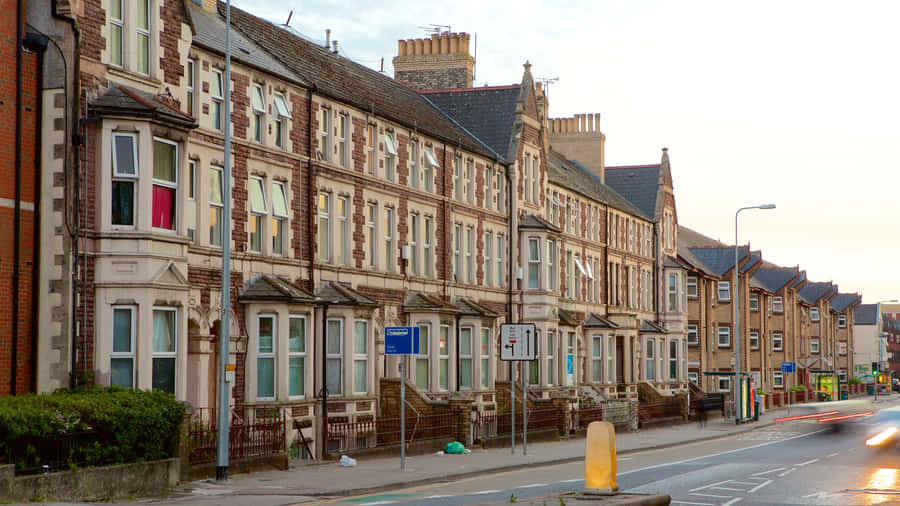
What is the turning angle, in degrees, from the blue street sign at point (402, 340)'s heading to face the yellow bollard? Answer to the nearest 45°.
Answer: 0° — it already faces it

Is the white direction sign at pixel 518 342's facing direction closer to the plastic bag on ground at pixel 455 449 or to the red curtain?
the red curtain

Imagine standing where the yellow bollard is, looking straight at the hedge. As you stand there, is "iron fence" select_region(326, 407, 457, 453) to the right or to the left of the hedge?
right

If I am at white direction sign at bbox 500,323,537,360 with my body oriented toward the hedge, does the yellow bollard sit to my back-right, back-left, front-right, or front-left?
front-left

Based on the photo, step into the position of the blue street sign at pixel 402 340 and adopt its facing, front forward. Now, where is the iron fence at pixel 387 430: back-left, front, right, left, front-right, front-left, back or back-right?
back

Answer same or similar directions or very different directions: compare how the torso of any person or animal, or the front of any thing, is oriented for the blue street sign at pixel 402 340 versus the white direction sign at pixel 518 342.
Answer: same or similar directions

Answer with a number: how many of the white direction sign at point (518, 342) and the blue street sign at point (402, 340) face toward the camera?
2

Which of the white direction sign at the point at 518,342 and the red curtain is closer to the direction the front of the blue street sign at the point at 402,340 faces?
the red curtain

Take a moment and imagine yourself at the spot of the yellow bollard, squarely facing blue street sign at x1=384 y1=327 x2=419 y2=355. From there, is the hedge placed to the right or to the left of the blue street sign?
left

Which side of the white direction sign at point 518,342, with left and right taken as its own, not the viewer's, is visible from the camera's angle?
front

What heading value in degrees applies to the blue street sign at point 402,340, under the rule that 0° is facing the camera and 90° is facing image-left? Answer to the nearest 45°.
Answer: approximately 0°

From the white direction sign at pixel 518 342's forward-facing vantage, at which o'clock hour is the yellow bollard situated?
The yellow bollard is roughly at 12 o'clock from the white direction sign.

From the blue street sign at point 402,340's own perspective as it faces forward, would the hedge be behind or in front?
in front
